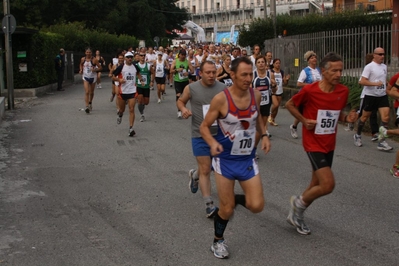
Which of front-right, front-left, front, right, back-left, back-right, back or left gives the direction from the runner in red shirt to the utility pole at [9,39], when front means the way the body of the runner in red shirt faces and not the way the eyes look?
back

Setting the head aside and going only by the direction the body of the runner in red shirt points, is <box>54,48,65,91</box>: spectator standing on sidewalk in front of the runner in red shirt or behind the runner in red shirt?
behind

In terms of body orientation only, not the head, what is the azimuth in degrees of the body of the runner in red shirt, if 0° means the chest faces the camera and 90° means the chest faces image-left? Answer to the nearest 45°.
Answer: approximately 315°

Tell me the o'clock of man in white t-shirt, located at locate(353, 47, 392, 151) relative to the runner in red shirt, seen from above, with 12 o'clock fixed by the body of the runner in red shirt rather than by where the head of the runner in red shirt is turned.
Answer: The man in white t-shirt is roughly at 8 o'clock from the runner in red shirt.

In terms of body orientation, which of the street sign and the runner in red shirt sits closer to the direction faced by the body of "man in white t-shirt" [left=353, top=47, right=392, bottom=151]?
the runner in red shirt

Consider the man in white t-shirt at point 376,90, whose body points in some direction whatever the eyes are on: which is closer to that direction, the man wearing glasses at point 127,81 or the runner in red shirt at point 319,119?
the runner in red shirt

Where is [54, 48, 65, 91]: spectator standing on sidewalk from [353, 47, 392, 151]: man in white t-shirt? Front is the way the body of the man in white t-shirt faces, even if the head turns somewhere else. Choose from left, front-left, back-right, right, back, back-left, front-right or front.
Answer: back
